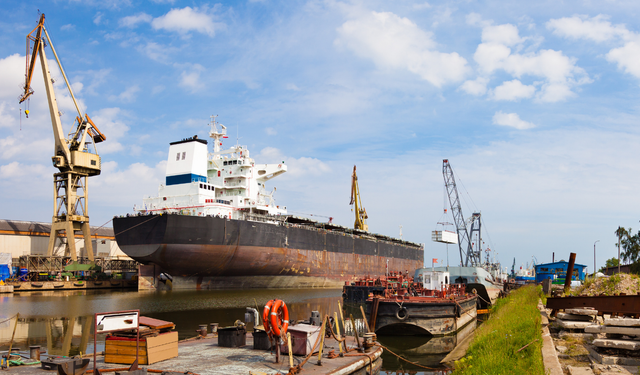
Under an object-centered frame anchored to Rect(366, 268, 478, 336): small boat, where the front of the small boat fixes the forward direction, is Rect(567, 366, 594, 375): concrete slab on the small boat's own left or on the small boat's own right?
on the small boat's own left

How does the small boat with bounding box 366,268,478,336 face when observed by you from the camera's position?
facing the viewer and to the left of the viewer

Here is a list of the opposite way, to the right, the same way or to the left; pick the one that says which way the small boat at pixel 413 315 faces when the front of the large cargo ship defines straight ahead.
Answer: the opposite way

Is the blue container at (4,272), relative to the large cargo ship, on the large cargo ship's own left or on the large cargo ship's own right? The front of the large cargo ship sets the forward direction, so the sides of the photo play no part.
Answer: on the large cargo ship's own left

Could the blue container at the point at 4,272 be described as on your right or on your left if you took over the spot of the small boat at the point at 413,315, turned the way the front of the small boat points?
on your right

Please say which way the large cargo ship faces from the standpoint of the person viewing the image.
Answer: facing away from the viewer and to the right of the viewer

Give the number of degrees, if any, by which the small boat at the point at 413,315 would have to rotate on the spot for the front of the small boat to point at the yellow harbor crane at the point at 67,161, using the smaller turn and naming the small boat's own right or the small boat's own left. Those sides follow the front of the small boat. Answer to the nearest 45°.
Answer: approximately 90° to the small boat's own right

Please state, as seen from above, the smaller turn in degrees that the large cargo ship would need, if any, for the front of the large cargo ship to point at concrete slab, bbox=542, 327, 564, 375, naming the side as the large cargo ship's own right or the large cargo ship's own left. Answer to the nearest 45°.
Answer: approximately 135° to the large cargo ship's own right

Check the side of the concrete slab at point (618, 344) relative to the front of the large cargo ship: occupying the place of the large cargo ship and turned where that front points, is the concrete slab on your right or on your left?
on your right
